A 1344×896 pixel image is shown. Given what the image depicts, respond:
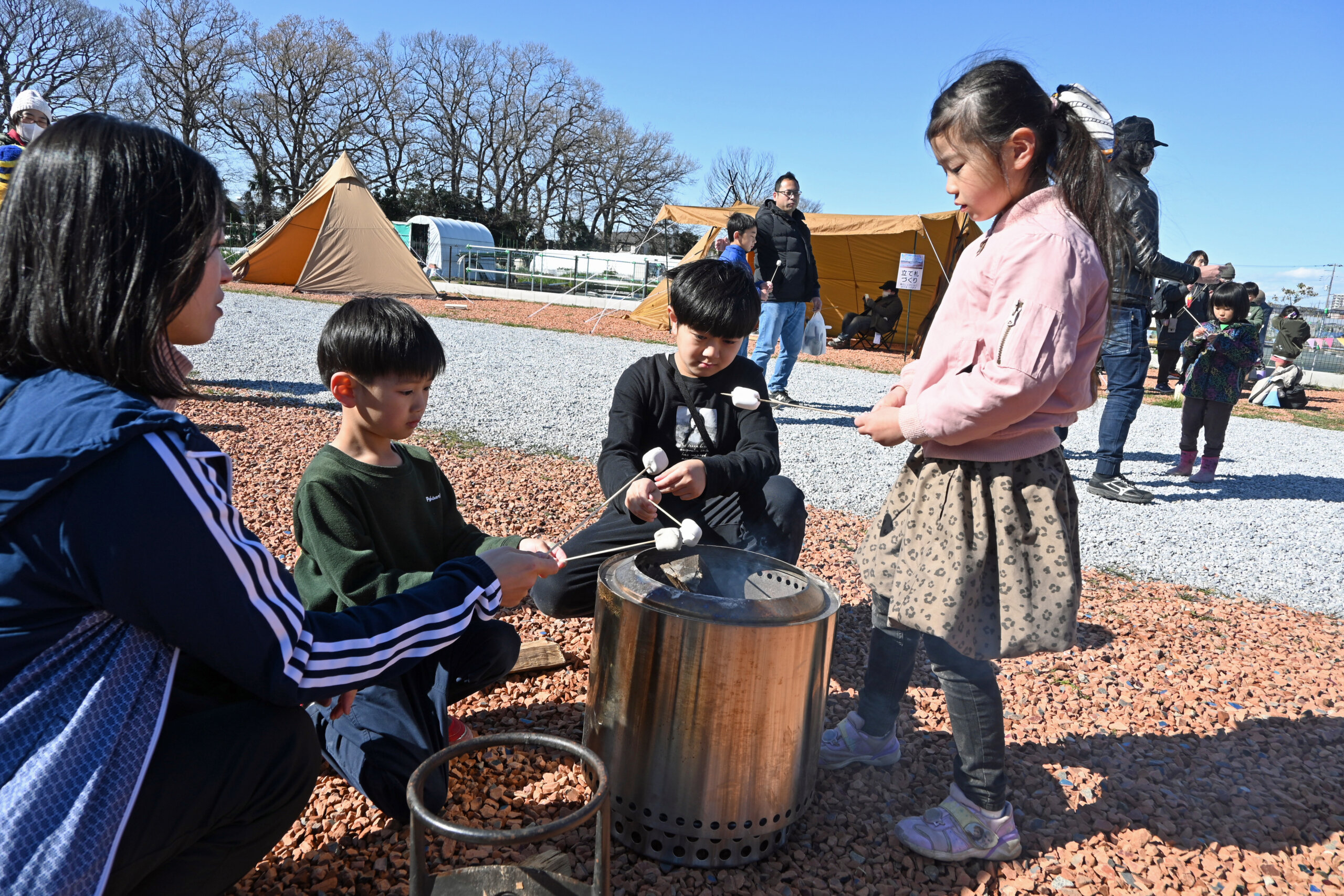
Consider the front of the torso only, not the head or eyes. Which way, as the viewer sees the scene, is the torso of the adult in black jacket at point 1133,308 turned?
to the viewer's right

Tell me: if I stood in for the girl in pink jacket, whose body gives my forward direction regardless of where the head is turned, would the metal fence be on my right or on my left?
on my right

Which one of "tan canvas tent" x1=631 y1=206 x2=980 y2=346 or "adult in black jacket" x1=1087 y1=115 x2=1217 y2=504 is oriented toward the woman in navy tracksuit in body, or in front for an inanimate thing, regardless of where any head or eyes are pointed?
the tan canvas tent

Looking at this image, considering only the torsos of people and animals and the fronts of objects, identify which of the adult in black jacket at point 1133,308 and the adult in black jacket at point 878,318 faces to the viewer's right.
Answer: the adult in black jacket at point 1133,308

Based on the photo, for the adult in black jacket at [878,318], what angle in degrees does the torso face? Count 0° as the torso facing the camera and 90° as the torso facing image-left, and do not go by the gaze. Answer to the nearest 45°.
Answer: approximately 90°

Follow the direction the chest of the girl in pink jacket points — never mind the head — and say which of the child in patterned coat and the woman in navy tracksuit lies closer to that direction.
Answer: the woman in navy tracksuit

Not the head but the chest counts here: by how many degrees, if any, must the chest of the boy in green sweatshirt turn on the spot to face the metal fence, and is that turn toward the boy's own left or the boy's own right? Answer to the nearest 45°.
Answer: approximately 135° to the boy's own left

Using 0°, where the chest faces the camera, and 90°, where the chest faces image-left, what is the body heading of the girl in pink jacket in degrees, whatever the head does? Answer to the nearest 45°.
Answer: approximately 90°

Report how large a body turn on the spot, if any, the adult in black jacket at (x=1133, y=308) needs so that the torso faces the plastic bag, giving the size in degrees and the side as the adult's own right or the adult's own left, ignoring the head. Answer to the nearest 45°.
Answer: approximately 135° to the adult's own left
